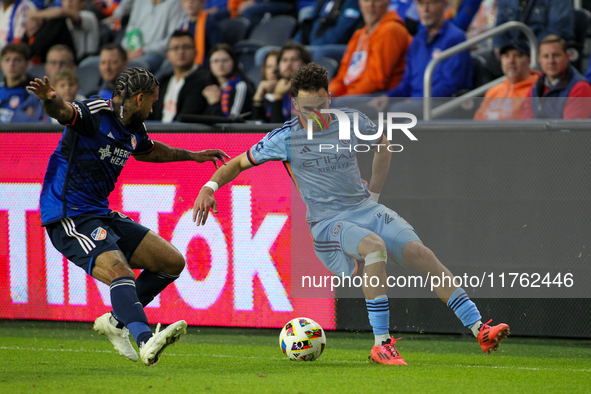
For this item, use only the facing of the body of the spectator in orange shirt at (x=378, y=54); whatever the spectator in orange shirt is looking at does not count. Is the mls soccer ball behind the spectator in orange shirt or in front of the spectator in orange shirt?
in front

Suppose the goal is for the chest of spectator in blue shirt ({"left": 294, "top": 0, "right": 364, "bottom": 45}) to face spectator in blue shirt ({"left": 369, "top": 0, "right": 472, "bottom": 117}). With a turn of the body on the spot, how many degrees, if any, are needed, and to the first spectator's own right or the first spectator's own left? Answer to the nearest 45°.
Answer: approximately 90° to the first spectator's own left

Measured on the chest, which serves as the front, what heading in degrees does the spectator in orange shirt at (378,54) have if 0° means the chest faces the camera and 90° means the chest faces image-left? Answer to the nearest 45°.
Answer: approximately 45°

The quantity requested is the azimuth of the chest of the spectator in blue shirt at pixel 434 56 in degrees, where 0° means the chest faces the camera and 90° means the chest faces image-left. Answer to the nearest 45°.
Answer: approximately 45°

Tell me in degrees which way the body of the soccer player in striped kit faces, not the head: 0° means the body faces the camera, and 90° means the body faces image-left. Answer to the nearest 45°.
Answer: approximately 315°

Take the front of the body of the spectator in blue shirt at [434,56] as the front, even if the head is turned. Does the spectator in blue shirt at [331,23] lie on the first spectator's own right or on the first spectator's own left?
on the first spectator's own right

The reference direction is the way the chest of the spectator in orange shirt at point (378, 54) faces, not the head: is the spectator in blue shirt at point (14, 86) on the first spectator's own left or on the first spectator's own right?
on the first spectator's own right

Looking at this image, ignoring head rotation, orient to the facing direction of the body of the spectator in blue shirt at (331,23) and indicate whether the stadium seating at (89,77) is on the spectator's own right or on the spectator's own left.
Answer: on the spectator's own right

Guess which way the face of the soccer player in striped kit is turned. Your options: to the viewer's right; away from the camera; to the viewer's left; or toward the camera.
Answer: to the viewer's right

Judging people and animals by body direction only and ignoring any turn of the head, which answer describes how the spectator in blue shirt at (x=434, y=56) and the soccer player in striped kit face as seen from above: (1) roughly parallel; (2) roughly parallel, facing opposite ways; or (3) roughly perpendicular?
roughly perpendicular

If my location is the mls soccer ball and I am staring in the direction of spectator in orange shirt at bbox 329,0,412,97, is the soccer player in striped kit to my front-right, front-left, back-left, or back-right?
back-left
